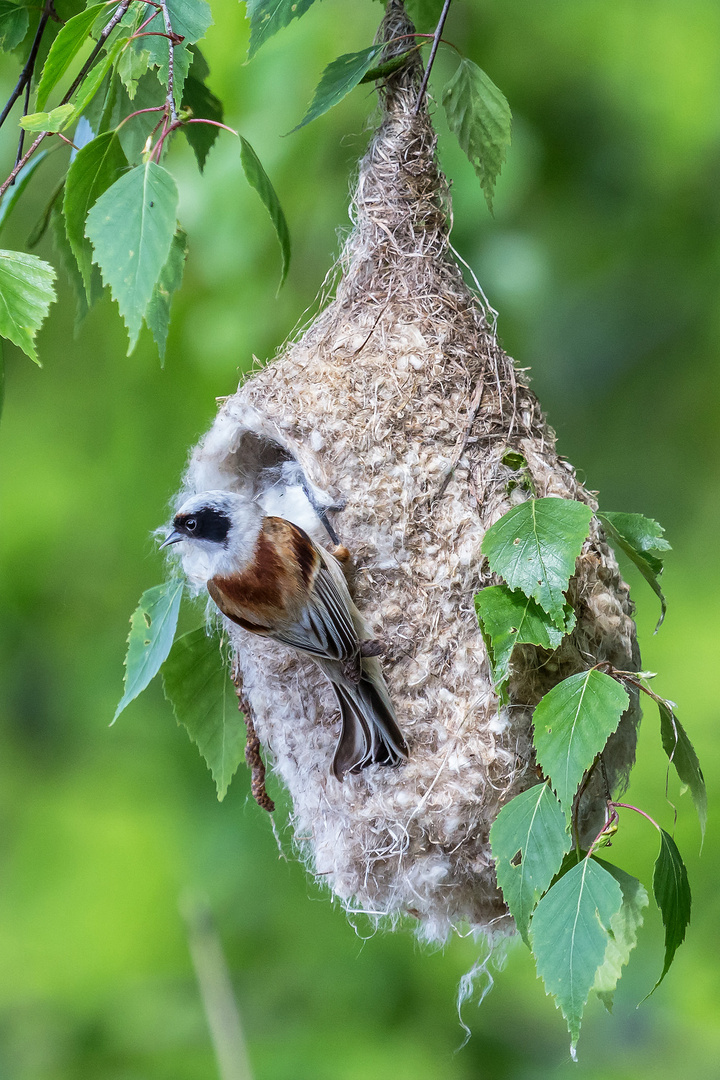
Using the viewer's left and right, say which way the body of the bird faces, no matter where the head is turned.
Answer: facing to the left of the viewer
